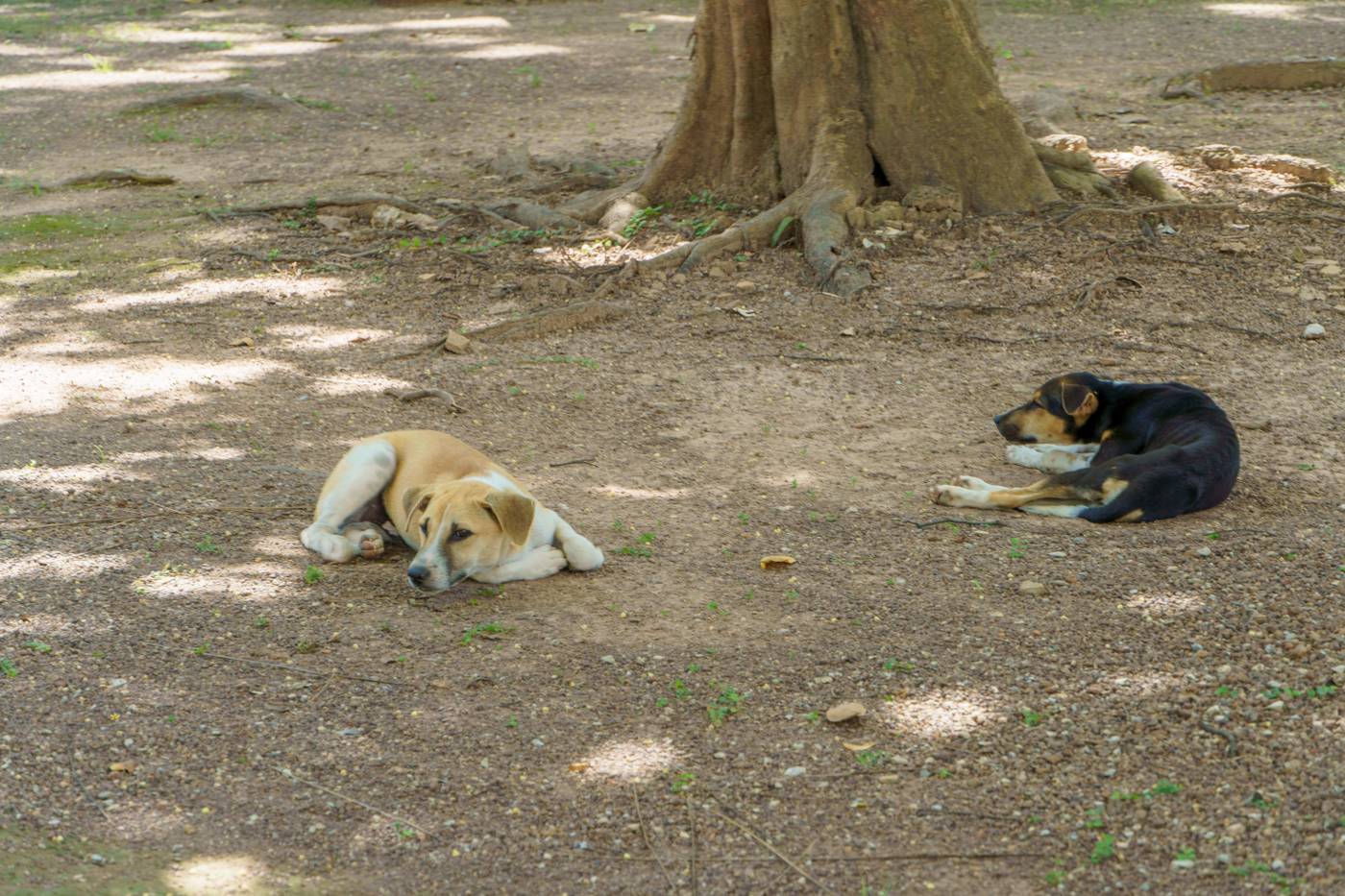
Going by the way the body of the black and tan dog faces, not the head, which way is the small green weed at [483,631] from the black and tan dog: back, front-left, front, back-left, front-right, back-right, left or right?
front-left

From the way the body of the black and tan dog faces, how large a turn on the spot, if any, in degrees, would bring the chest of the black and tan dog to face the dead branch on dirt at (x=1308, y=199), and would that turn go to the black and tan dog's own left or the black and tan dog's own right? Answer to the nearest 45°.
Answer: approximately 90° to the black and tan dog's own right

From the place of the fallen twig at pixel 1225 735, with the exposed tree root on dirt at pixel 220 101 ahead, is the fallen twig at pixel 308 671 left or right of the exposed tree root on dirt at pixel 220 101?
left

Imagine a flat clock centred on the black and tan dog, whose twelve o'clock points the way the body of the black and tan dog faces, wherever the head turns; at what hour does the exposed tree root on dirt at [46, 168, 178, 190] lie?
The exposed tree root on dirt is roughly at 1 o'clock from the black and tan dog.

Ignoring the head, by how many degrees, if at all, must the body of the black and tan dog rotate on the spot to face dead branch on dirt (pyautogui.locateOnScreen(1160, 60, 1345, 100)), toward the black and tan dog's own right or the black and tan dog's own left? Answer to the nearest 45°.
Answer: approximately 90° to the black and tan dog's own right

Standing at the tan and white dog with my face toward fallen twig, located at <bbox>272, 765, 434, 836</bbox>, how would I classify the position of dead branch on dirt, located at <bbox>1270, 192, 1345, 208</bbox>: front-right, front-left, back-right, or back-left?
back-left

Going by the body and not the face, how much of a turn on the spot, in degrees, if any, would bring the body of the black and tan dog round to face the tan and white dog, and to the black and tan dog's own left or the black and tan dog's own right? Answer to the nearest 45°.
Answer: approximately 45° to the black and tan dog's own left

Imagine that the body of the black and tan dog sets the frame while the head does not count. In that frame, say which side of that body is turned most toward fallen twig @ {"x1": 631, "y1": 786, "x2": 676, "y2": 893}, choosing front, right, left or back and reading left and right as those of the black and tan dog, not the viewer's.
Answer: left

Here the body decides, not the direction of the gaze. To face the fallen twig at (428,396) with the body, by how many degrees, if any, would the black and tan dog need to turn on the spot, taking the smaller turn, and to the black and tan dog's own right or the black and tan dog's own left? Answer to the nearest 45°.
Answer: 0° — it already faces it

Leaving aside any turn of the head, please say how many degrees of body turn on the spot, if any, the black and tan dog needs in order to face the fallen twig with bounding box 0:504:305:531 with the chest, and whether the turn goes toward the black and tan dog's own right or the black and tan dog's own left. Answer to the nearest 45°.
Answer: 0° — it already faces it

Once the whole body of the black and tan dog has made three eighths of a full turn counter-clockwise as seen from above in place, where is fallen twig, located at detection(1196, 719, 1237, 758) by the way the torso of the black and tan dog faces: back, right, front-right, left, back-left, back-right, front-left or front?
front-right

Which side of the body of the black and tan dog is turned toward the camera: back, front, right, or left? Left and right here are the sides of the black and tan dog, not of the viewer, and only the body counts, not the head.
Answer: left
